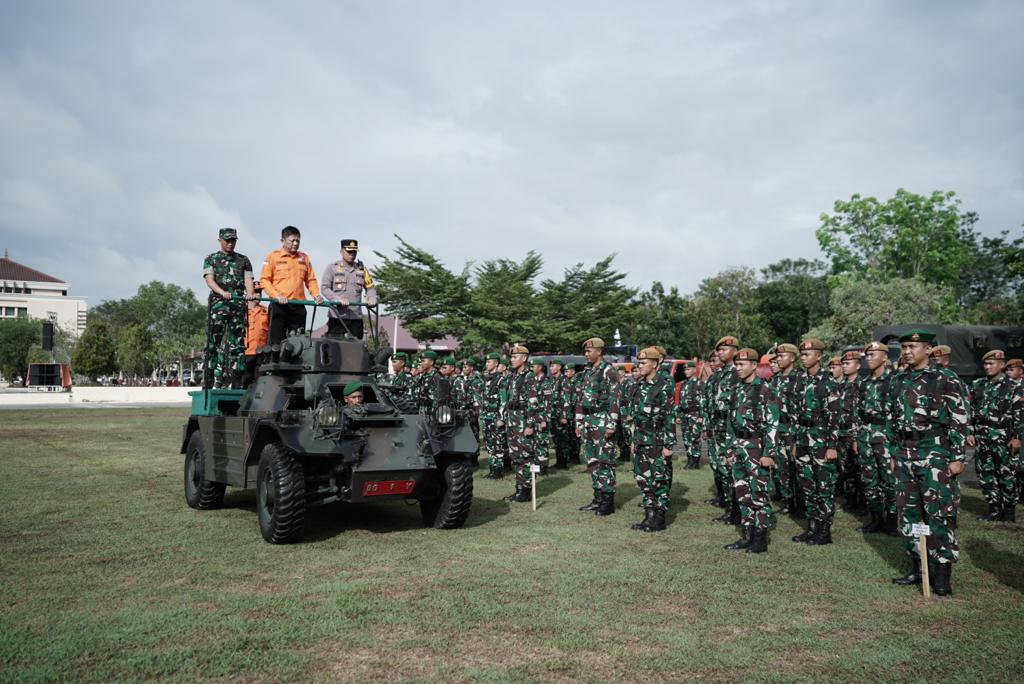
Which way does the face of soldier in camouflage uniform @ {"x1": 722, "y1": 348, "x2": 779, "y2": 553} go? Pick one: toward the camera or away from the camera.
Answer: toward the camera

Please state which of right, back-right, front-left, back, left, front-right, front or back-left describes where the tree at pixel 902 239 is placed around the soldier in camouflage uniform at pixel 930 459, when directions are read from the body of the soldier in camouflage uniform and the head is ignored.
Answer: back-right

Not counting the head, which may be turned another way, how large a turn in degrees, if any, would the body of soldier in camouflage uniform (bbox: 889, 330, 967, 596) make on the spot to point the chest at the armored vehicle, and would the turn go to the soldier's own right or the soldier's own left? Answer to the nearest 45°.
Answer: approximately 45° to the soldier's own right

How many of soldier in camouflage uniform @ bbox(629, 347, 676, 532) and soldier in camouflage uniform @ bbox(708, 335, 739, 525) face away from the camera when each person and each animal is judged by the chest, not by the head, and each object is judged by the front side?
0

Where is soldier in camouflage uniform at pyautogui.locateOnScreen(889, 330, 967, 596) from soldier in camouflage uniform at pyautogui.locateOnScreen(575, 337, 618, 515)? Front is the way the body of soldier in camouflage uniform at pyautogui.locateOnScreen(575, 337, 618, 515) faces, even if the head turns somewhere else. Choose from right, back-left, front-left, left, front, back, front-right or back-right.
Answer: left

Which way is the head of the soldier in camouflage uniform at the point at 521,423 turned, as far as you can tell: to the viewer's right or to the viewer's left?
to the viewer's left

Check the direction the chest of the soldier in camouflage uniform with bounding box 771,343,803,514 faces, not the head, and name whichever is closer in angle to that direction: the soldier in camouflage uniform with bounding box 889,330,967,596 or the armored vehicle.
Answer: the armored vehicle

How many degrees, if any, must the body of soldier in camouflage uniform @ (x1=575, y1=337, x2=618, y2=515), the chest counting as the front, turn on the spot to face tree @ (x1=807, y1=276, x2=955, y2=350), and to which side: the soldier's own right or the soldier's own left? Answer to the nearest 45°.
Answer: approximately 180°

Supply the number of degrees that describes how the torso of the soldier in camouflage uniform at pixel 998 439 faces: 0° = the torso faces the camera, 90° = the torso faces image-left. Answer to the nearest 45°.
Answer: approximately 45°

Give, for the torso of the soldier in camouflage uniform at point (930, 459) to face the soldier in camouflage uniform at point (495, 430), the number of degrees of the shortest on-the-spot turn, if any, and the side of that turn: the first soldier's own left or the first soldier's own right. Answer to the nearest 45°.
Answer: approximately 90° to the first soldier's own right

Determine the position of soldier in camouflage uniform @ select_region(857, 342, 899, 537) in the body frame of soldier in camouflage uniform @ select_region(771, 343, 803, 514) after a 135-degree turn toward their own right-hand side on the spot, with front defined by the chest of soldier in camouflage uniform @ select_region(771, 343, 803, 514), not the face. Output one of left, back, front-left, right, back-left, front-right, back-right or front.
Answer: right

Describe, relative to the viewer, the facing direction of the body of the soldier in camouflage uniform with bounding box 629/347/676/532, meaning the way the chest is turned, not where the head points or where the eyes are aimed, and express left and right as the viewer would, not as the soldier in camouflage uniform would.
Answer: facing the viewer and to the left of the viewer

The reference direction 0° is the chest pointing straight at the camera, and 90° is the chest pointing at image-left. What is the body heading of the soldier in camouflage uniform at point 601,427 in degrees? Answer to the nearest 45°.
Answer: approximately 45°

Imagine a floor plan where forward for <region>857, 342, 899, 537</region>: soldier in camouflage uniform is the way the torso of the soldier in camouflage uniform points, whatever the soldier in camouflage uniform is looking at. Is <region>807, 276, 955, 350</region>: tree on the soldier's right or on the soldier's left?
on the soldier's right

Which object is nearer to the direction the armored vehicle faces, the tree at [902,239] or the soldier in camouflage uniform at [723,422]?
the soldier in camouflage uniform

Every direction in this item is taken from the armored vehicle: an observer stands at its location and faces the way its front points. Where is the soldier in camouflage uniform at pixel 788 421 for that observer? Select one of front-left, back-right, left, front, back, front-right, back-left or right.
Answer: front-left

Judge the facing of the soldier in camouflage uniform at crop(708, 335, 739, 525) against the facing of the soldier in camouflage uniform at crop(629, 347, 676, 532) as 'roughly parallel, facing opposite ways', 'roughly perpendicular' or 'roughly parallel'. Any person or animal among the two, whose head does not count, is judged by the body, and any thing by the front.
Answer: roughly parallel

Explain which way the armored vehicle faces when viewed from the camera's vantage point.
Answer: facing the viewer and to the right of the viewer

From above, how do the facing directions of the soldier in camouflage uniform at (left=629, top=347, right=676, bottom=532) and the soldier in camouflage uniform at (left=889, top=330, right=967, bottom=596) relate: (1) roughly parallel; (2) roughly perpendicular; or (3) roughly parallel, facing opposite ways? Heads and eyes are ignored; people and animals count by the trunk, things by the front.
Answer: roughly parallel
